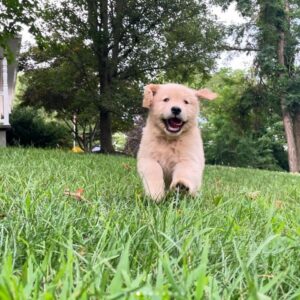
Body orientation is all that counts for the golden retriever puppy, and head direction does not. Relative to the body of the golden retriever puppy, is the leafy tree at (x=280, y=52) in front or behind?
behind

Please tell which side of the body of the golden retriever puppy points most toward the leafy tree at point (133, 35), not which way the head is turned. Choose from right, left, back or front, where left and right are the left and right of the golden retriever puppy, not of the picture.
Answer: back

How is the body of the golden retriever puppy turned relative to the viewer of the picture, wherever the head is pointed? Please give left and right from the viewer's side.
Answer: facing the viewer

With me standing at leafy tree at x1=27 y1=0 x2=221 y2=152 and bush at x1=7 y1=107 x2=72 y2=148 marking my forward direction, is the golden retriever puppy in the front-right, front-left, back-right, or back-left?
back-left

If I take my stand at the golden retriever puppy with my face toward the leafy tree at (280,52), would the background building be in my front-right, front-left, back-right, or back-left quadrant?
front-left

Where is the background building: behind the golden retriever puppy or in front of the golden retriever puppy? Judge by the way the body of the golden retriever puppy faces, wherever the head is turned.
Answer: behind

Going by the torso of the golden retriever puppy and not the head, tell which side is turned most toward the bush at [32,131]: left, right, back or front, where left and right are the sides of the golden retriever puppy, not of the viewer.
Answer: back
